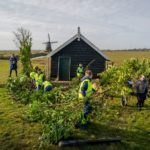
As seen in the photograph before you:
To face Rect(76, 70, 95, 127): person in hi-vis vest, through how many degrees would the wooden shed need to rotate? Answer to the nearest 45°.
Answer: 0° — it already faces them

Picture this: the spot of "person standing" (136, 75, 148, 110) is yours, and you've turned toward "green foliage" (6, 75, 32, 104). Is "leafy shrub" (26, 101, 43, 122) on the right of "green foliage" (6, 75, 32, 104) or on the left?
left

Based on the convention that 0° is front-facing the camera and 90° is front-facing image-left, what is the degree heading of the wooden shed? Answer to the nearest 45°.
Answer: approximately 0°

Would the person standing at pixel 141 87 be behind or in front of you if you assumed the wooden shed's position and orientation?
in front

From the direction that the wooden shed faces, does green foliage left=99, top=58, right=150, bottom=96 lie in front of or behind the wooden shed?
in front

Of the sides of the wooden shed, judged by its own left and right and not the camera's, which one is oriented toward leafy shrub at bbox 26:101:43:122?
front

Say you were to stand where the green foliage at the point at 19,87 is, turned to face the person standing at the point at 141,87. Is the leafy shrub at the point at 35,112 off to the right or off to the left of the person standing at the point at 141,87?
right
